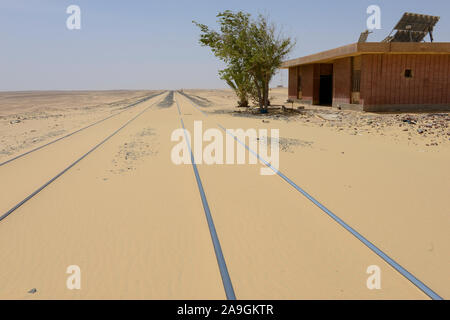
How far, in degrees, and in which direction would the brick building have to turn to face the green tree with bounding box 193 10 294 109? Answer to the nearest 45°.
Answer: approximately 45° to its right

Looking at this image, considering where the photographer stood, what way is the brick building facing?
facing the viewer and to the left of the viewer

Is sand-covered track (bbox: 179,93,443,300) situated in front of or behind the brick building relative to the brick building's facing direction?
in front
